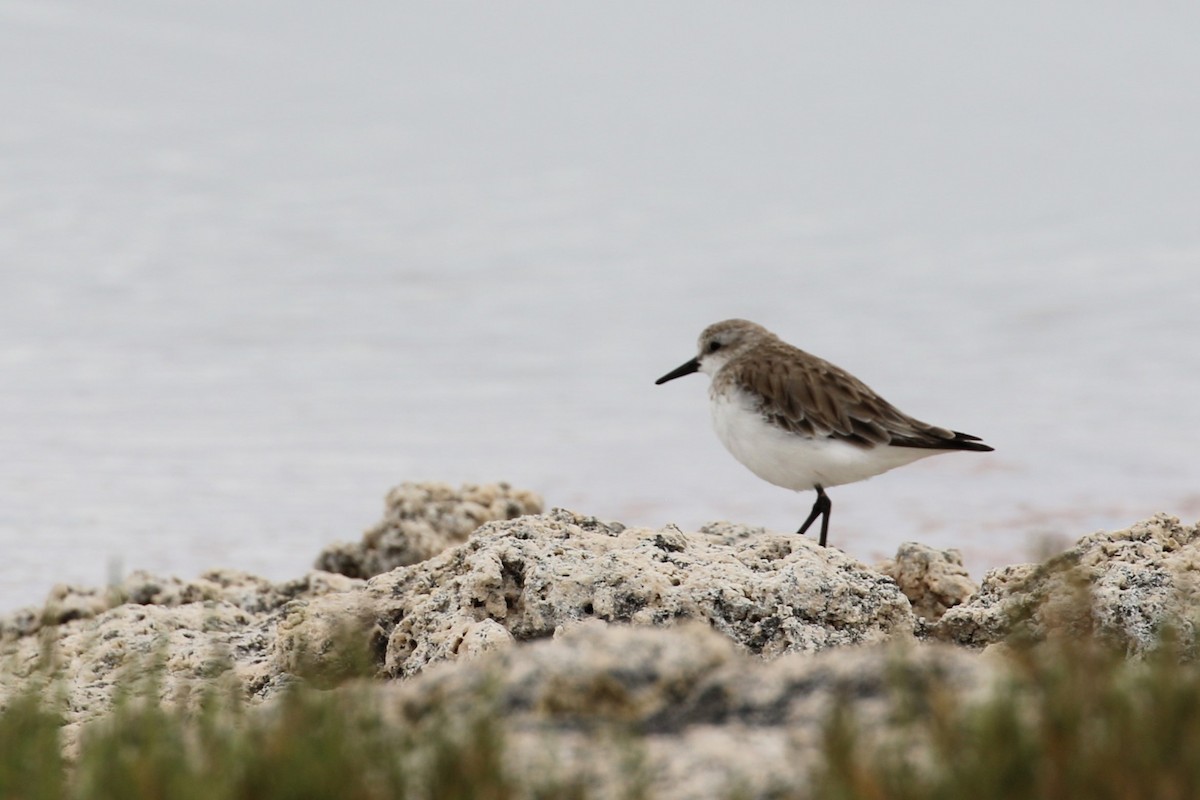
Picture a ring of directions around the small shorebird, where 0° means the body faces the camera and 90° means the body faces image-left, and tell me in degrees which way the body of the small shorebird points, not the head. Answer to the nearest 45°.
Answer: approximately 90°

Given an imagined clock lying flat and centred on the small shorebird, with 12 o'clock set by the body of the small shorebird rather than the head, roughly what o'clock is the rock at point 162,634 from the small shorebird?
The rock is roughly at 11 o'clock from the small shorebird.

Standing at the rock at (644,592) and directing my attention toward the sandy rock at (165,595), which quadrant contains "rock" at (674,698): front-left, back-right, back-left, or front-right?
back-left

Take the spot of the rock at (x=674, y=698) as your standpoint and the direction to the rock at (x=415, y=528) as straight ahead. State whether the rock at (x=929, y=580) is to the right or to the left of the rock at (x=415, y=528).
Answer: right

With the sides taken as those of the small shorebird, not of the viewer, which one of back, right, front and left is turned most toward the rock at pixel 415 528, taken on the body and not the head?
front

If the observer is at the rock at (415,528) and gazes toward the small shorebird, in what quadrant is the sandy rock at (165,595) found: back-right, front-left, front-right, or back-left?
back-right

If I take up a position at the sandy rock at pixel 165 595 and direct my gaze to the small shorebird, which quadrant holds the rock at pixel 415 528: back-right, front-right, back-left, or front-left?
front-left

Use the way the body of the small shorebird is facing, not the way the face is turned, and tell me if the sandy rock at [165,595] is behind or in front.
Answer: in front

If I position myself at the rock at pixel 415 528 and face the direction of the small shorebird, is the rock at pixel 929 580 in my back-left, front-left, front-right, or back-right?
front-right

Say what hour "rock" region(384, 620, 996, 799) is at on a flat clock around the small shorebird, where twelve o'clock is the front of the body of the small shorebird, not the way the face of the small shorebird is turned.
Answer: The rock is roughly at 9 o'clock from the small shorebird.
